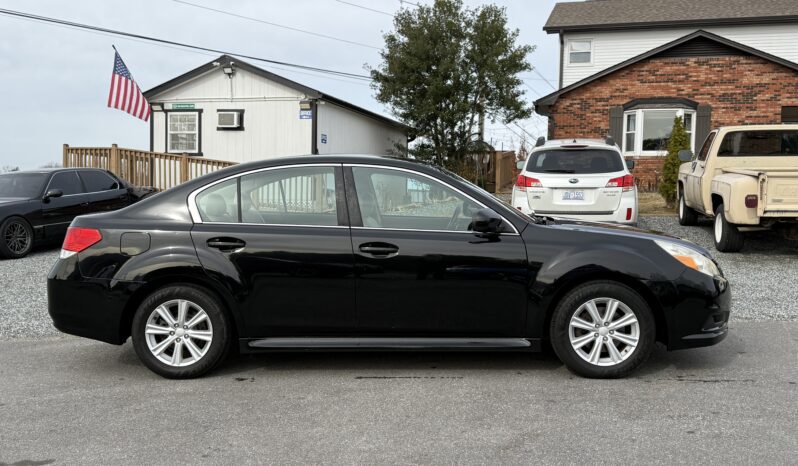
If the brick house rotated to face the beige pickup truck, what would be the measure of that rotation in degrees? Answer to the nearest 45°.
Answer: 0° — it already faces it

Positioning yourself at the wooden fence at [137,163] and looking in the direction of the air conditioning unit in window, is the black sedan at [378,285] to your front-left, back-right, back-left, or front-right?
back-right

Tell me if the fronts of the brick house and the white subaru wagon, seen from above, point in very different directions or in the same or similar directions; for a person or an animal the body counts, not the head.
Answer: very different directions

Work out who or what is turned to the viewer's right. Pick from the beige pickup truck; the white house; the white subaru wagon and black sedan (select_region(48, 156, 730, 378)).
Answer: the black sedan

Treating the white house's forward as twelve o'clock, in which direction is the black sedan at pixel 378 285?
The black sedan is roughly at 12 o'clock from the white house.

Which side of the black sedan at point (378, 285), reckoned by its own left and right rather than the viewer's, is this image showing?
right

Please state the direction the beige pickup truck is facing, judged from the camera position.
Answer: facing away from the viewer and to the left of the viewer

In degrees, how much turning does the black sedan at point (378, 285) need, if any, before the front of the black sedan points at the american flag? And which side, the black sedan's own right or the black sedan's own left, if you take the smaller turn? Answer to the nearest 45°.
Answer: approximately 135° to the black sedan's own left

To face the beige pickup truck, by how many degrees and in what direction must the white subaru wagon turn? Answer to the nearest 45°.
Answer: approximately 45° to its right

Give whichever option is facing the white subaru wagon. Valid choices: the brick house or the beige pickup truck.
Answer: the brick house

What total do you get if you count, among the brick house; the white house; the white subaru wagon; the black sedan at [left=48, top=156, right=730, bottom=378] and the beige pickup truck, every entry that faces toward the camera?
2

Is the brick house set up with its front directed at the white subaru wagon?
yes

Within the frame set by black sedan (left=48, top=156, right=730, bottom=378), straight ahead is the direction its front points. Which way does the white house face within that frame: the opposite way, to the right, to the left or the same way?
to the right

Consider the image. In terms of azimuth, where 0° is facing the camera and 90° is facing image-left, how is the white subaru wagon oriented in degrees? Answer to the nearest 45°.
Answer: approximately 180°

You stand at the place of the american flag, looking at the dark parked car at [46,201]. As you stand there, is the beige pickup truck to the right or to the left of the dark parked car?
left

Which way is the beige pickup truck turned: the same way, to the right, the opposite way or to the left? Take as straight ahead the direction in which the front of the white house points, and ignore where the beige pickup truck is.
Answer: the opposite way
